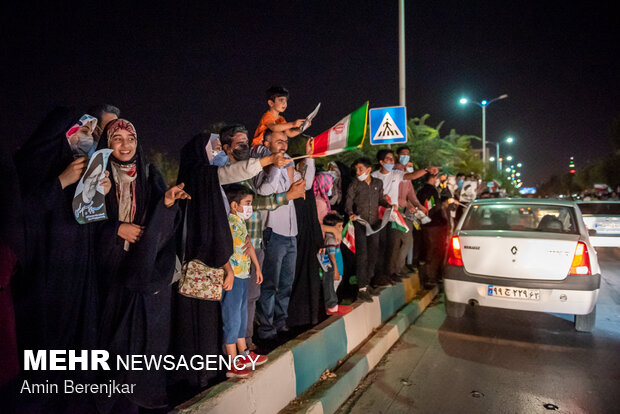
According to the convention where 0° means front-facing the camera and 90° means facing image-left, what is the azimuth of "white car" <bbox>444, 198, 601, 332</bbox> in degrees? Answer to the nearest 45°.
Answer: approximately 180°

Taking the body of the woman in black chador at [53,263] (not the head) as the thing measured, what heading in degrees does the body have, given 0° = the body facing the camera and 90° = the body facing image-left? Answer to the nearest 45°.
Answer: approximately 270°

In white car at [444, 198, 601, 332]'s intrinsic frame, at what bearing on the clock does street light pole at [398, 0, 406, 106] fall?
The street light pole is roughly at 11 o'clock from the white car.
